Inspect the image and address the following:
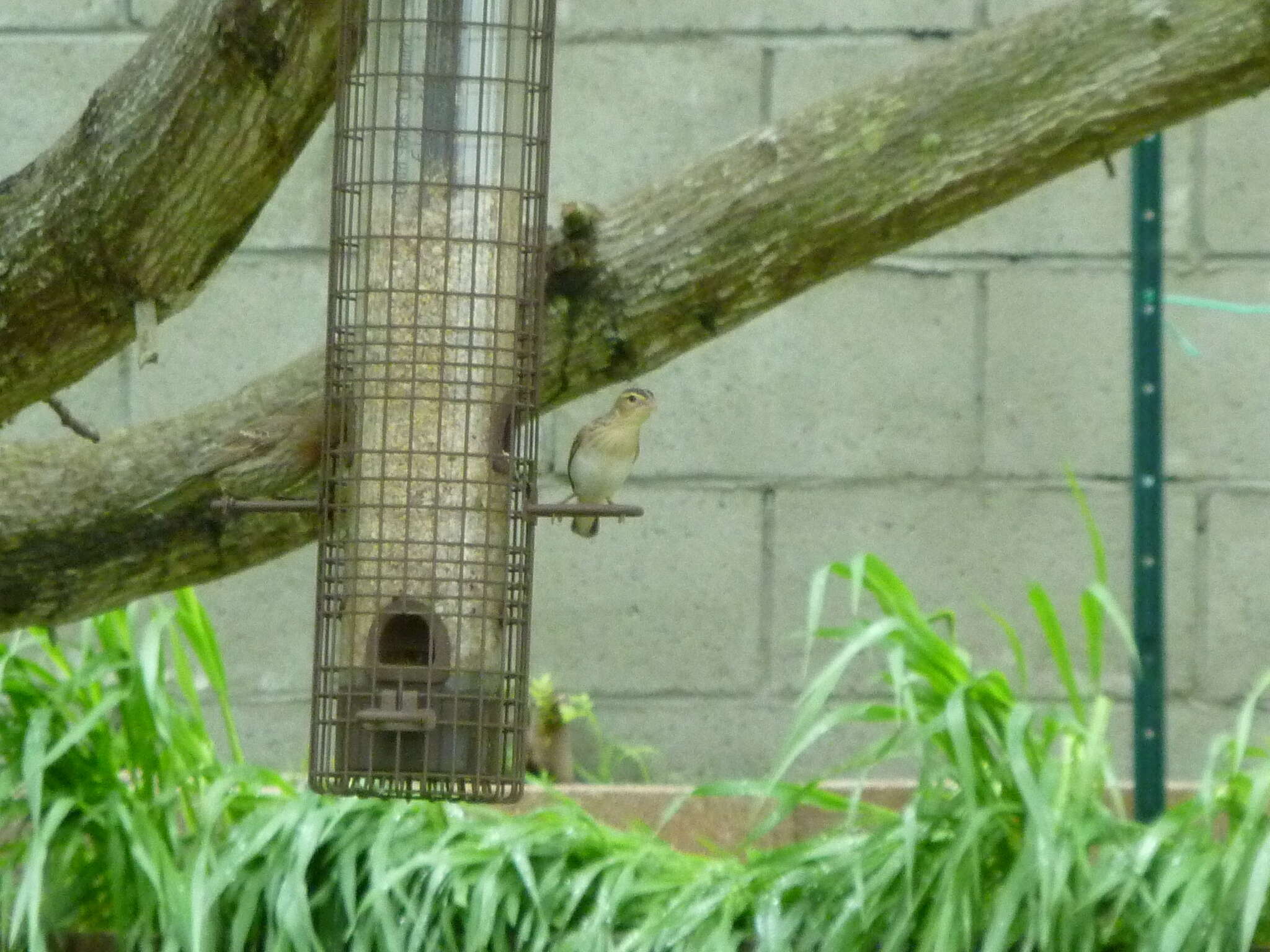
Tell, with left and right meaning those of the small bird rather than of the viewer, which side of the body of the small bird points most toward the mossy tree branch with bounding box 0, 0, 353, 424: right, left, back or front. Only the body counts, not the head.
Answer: right

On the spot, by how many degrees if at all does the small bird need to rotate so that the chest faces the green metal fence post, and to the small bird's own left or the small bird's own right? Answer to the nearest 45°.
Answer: approximately 90° to the small bird's own left

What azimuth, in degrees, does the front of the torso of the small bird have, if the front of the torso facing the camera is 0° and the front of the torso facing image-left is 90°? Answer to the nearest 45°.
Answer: approximately 315°

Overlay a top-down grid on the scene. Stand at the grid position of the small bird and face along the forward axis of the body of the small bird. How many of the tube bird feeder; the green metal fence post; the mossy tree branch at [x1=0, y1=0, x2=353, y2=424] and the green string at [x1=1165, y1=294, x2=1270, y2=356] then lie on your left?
2

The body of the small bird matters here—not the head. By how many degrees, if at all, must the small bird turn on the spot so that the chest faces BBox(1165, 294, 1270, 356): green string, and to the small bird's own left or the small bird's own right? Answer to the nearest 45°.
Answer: approximately 90° to the small bird's own left

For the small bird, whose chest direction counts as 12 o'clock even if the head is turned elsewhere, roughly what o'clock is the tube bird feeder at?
The tube bird feeder is roughly at 2 o'clock from the small bird.
